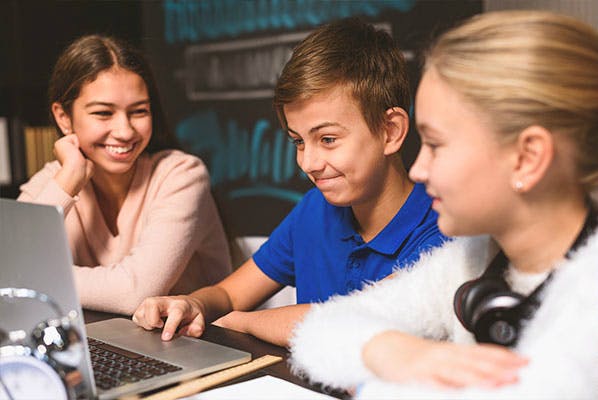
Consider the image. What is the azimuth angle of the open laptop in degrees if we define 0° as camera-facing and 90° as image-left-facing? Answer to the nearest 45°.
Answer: approximately 225°

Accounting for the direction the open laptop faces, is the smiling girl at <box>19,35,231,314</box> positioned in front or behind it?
in front

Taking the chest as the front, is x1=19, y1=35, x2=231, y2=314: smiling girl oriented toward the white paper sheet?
yes

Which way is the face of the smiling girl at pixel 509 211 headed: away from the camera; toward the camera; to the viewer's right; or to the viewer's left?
to the viewer's left

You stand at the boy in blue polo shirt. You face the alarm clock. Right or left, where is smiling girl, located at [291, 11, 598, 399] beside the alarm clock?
left

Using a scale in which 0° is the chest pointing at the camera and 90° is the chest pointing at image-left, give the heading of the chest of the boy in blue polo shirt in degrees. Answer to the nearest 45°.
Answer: approximately 45°

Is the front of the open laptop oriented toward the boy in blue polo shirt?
yes

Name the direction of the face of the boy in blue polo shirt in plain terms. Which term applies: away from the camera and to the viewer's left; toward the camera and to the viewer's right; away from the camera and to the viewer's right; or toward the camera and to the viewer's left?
toward the camera and to the viewer's left

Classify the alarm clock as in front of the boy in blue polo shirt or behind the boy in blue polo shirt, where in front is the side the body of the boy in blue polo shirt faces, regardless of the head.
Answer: in front

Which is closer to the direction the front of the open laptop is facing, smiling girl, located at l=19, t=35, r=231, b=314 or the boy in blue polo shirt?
the boy in blue polo shirt

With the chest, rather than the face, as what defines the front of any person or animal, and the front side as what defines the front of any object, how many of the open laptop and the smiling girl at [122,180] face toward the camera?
1

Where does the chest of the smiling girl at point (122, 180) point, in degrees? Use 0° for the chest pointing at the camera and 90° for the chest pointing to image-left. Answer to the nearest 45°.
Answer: approximately 0°

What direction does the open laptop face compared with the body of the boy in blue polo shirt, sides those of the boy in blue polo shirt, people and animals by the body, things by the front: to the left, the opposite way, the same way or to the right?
the opposite way

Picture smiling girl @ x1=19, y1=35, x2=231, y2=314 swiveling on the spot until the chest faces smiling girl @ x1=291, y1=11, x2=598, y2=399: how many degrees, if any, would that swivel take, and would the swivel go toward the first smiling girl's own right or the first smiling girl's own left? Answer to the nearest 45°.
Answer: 0° — they already face them

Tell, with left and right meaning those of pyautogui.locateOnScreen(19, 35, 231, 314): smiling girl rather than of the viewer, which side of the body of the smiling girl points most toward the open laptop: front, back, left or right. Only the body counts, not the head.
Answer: front

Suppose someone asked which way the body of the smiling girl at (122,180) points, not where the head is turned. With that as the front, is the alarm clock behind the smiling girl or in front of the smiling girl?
in front

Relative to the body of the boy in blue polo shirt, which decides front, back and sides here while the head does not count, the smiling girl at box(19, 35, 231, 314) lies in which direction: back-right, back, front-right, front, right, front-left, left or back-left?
right
